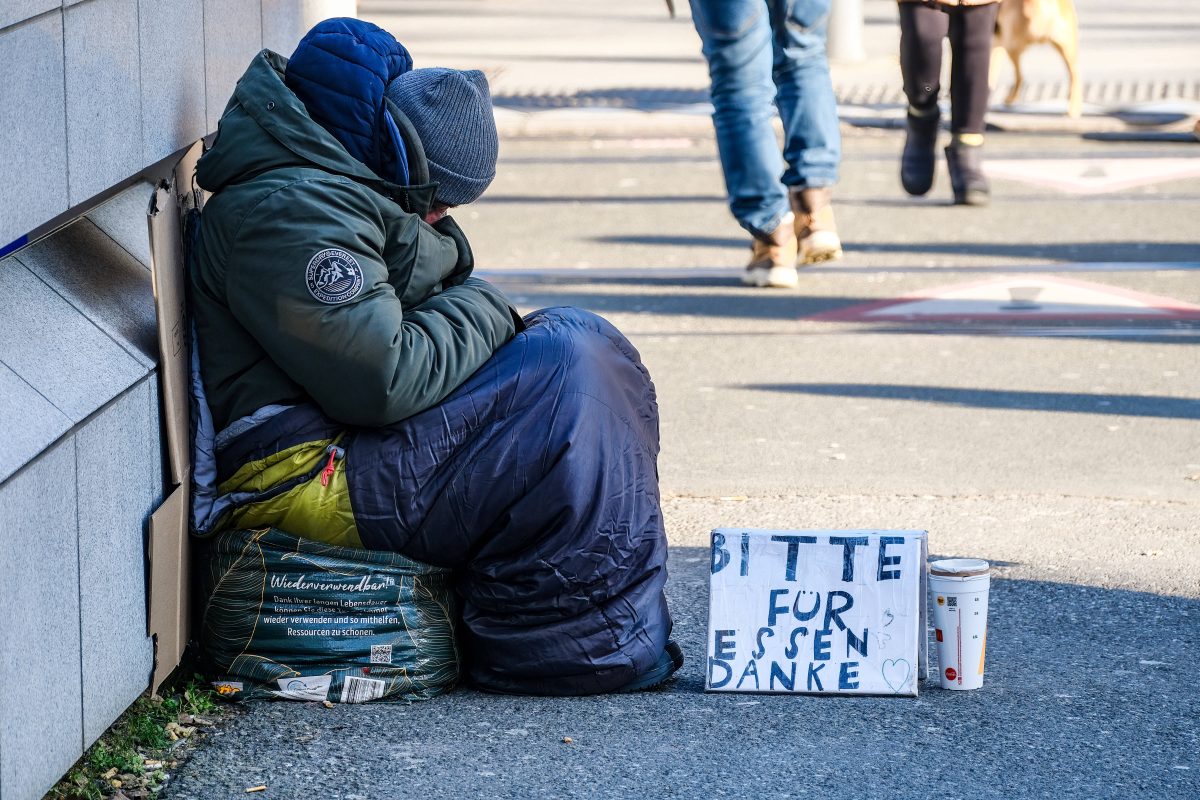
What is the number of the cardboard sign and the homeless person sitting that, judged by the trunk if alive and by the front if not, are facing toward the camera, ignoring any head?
1

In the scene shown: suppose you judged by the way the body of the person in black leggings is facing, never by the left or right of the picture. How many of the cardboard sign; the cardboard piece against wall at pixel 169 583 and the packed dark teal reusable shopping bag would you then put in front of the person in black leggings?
3

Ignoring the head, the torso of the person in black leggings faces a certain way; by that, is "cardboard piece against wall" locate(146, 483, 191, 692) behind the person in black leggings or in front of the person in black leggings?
in front

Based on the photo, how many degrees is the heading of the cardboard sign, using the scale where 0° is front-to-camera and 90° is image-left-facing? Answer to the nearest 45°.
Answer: approximately 0°

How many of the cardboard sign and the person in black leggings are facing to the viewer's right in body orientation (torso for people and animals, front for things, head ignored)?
0

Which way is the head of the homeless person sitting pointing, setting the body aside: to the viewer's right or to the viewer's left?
to the viewer's right

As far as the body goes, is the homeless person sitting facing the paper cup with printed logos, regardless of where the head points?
yes

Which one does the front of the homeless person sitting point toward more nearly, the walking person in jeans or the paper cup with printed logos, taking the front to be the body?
the paper cup with printed logos

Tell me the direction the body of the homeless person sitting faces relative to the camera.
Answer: to the viewer's right

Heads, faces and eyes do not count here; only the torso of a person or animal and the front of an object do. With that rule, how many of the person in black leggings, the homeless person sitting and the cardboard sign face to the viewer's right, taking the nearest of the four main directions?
1

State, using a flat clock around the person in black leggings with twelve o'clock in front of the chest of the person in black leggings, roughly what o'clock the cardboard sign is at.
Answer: The cardboard sign is roughly at 12 o'clock from the person in black leggings.

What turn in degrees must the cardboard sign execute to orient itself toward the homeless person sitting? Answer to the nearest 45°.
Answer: approximately 90° to its right

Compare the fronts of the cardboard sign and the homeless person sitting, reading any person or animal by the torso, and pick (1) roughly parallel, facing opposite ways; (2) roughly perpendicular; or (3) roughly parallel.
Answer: roughly perpendicular

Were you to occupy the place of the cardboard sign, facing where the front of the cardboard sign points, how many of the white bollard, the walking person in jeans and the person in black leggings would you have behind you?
3
